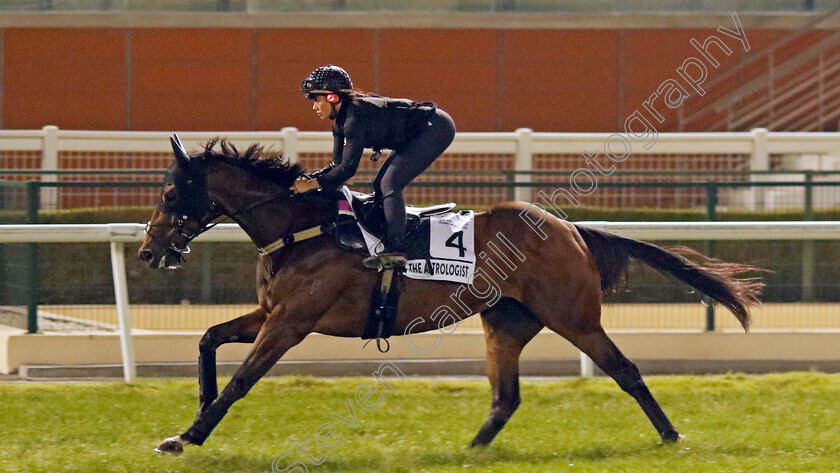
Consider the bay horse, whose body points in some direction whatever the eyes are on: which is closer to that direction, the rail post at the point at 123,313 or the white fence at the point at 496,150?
the rail post

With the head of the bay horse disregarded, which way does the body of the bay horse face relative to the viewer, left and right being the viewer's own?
facing to the left of the viewer

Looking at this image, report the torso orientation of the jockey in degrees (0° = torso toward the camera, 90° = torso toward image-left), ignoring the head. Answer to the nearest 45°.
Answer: approximately 90°

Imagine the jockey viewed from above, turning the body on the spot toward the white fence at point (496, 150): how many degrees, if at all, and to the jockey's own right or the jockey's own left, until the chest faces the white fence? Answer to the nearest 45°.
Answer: approximately 90° to the jockey's own right

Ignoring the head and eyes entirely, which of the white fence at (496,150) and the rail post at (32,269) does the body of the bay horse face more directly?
the rail post

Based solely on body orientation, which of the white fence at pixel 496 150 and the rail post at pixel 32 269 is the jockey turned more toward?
the rail post

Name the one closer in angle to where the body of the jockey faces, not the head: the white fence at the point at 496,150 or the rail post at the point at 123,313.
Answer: the rail post

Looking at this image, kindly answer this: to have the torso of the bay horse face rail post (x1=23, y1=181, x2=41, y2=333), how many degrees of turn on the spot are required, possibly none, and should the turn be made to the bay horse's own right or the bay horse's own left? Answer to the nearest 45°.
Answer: approximately 45° to the bay horse's own right

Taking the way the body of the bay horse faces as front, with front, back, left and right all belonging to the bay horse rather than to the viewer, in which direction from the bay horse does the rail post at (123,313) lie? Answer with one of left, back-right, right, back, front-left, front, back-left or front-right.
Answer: front-right

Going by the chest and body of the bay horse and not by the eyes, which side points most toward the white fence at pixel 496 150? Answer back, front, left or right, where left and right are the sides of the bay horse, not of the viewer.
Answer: right
